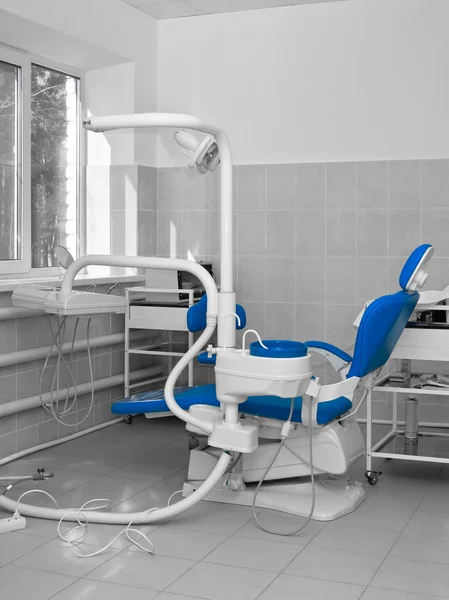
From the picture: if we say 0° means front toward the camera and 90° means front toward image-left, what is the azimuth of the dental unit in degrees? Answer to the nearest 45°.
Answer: approximately 90°

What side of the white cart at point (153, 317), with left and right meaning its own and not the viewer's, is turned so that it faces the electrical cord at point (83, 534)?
front

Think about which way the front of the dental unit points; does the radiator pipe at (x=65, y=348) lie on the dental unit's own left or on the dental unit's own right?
on the dental unit's own right

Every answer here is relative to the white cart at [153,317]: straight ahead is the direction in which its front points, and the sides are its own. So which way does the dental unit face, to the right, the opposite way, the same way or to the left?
to the right

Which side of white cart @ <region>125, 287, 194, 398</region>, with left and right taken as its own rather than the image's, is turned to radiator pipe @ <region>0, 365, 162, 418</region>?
right

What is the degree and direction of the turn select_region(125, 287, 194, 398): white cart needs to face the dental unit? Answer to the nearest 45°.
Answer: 0° — it already faces it

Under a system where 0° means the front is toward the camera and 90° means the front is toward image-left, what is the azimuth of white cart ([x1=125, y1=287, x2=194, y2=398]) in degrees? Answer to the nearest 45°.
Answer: approximately 0°

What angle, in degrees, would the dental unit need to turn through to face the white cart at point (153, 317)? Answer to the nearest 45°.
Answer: approximately 90° to its right

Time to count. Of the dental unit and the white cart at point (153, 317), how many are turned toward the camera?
1
